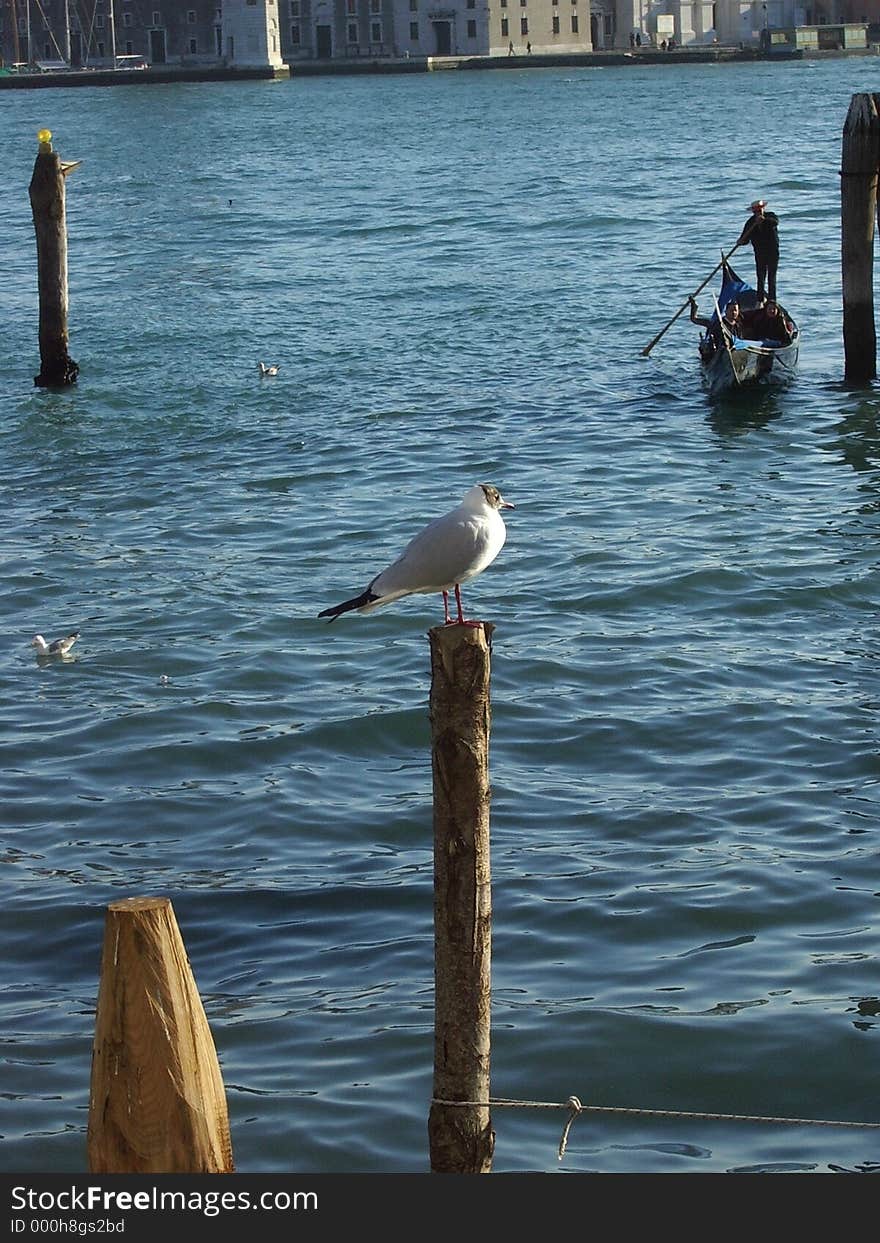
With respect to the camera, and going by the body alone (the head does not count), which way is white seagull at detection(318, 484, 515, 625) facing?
to the viewer's right

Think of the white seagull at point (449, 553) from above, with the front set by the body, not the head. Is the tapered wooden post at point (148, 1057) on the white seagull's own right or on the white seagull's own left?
on the white seagull's own right

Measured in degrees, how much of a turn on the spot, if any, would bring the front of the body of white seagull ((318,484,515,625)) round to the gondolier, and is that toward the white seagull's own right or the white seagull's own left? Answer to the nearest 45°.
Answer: approximately 90° to the white seagull's own left

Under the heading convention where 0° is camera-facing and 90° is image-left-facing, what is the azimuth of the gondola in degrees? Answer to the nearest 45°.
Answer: approximately 45°

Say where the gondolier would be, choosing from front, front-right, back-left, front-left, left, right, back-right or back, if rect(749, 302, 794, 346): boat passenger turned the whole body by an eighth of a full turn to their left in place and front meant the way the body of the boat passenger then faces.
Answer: back-left

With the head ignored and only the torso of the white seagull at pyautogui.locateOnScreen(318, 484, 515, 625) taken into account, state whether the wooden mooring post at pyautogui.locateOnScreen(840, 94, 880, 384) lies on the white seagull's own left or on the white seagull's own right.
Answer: on the white seagull's own left

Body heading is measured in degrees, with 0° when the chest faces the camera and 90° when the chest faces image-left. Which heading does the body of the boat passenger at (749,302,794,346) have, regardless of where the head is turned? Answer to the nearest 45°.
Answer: approximately 0°

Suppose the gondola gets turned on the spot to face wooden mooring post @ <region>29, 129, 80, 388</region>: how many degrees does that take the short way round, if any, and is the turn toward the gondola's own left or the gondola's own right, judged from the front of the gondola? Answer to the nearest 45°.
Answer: approximately 45° to the gondola's own right
